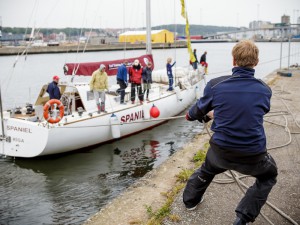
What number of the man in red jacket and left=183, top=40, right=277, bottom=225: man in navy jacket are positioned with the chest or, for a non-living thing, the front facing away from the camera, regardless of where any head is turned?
1

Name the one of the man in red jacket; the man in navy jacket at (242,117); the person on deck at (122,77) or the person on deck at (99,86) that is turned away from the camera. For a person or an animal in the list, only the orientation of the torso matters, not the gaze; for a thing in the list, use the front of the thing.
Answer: the man in navy jacket

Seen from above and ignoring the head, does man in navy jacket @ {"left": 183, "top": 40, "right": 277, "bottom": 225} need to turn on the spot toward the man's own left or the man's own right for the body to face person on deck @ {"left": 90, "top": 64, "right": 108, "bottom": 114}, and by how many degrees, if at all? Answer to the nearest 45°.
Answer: approximately 45° to the man's own left

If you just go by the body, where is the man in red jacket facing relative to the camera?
toward the camera

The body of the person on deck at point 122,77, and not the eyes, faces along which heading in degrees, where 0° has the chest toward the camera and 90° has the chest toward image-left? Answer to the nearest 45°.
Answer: approximately 270°

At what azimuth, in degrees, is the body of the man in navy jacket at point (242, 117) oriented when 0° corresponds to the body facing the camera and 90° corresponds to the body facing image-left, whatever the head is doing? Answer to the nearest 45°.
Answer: approximately 180°

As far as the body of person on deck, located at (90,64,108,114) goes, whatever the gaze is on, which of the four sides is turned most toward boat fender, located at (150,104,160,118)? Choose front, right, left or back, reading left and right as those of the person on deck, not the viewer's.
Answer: left

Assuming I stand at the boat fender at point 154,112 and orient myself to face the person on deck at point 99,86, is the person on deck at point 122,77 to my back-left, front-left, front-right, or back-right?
front-right

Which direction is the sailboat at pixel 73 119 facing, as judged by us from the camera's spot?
facing away from the viewer and to the right of the viewer

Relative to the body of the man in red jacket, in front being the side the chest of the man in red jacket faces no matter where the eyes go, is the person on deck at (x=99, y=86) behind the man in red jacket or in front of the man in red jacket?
in front
